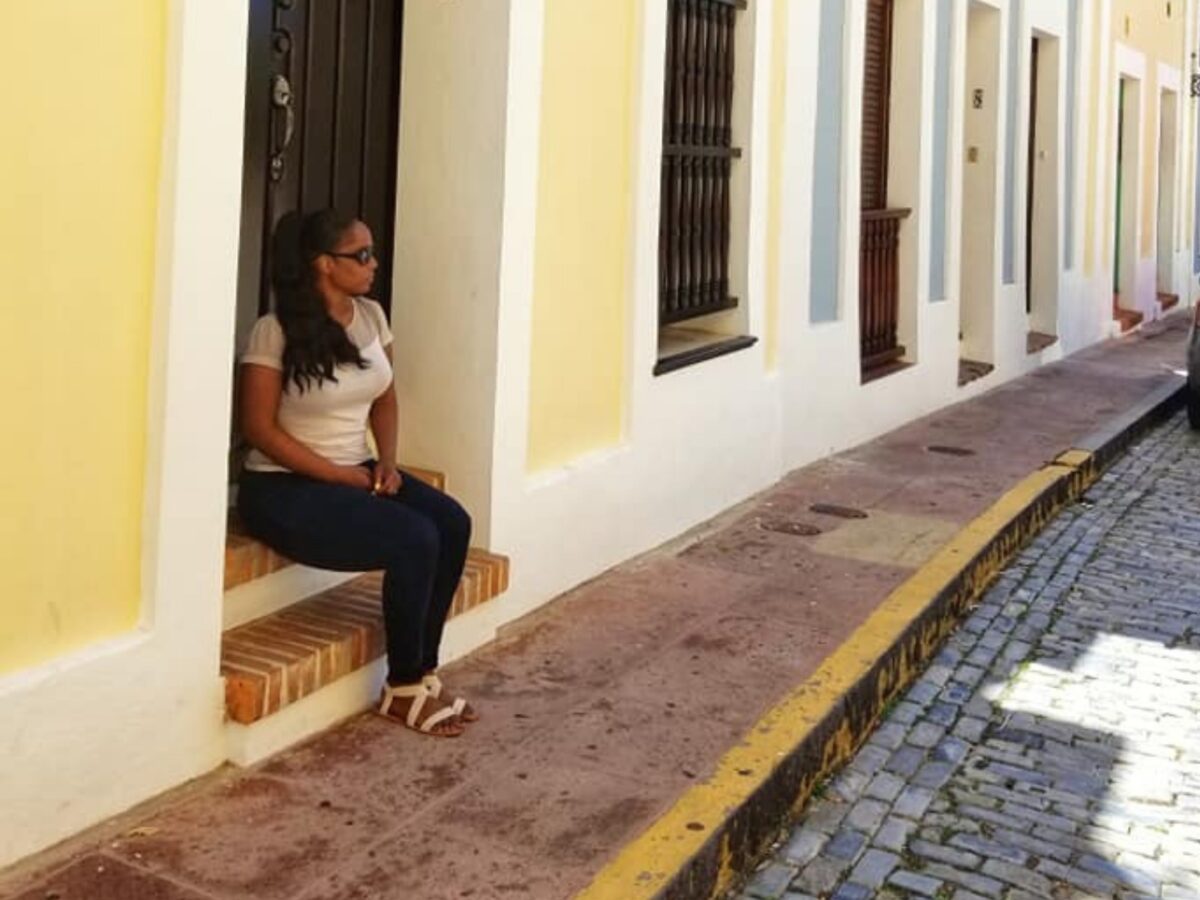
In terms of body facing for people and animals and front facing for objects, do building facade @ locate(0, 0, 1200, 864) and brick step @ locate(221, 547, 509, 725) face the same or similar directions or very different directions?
same or similar directions

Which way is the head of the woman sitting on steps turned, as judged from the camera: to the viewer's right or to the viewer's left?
to the viewer's right

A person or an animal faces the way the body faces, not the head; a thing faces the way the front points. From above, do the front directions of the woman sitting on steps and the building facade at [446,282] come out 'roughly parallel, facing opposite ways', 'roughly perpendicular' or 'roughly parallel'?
roughly parallel

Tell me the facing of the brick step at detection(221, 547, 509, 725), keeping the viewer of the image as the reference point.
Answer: facing the viewer and to the right of the viewer
